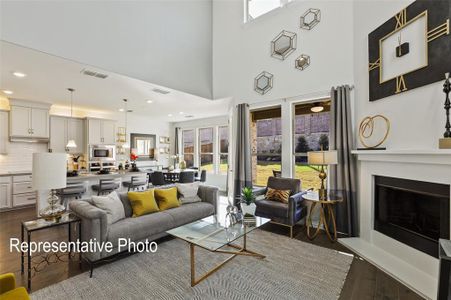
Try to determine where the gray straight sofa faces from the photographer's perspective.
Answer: facing the viewer and to the right of the viewer

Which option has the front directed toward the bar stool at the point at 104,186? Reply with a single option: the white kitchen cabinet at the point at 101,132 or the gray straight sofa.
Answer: the white kitchen cabinet

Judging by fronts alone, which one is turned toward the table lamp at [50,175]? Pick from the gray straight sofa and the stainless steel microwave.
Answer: the stainless steel microwave

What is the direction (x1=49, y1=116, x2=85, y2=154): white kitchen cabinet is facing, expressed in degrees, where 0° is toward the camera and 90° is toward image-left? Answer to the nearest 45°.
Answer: approximately 0°

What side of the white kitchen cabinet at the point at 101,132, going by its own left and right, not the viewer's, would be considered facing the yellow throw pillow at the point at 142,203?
front

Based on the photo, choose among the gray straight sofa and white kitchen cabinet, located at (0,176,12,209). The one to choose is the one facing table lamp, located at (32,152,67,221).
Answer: the white kitchen cabinet

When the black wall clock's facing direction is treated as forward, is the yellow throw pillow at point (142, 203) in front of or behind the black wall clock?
in front

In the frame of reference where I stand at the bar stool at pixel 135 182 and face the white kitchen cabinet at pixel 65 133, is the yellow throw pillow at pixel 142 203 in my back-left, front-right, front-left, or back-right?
back-left

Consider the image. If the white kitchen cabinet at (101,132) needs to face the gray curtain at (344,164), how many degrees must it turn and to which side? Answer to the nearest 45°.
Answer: approximately 45° to its left

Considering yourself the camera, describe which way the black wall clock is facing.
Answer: facing the viewer and to the left of the viewer
